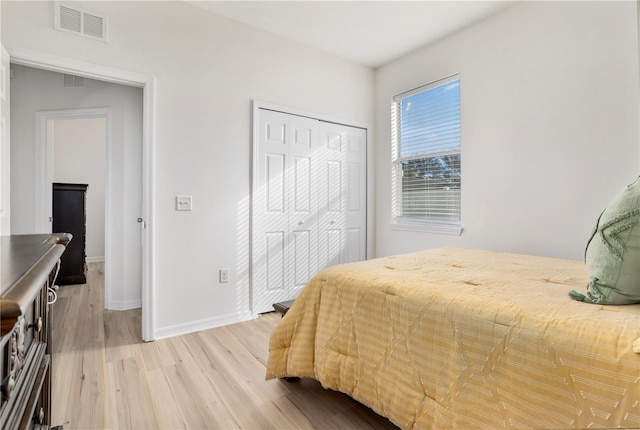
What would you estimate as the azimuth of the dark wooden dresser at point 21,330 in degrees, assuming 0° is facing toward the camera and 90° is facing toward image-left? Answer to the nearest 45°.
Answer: approximately 270°

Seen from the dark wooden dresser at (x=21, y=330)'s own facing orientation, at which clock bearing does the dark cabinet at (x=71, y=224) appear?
The dark cabinet is roughly at 9 o'clock from the dark wooden dresser.

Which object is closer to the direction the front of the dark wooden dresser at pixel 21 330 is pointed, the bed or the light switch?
the bed

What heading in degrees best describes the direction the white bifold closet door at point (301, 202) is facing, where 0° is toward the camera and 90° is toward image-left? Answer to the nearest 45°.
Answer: approximately 315°

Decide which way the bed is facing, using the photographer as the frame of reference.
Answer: facing away from the viewer and to the left of the viewer

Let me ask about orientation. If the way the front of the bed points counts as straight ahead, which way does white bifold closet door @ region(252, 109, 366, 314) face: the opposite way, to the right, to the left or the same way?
the opposite way

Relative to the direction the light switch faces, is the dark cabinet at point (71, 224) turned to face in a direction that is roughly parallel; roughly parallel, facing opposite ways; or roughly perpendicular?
roughly perpendicular
